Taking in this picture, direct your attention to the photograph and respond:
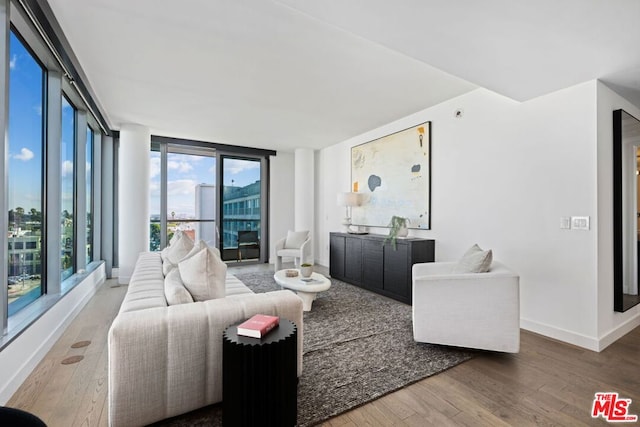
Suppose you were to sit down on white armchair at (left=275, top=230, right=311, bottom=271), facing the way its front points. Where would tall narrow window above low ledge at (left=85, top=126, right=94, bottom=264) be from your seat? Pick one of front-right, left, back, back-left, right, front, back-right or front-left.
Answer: front-right

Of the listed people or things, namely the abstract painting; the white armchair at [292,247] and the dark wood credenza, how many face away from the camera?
0

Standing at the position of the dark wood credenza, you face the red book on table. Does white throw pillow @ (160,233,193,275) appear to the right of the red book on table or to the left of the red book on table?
right

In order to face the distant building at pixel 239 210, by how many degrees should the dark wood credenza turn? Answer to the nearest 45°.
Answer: approximately 90° to its right

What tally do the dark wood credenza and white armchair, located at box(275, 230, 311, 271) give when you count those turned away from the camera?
0

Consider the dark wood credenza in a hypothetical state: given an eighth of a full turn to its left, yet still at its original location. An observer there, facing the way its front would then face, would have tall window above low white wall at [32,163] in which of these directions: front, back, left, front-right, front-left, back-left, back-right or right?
front-right

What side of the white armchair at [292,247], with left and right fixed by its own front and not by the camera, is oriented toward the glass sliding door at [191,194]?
right

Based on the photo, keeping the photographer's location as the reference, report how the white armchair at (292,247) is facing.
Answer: facing the viewer and to the left of the viewer

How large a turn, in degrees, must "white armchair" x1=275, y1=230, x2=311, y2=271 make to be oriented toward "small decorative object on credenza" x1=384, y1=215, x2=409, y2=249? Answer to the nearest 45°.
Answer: approximately 90° to its left

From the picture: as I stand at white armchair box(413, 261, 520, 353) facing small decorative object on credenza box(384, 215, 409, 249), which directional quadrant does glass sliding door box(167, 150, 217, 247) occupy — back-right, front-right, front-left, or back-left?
front-left

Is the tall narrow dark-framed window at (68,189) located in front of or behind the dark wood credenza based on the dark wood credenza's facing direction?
in front

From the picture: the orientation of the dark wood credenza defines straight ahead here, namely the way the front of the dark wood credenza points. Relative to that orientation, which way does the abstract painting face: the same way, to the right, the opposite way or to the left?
the same way
